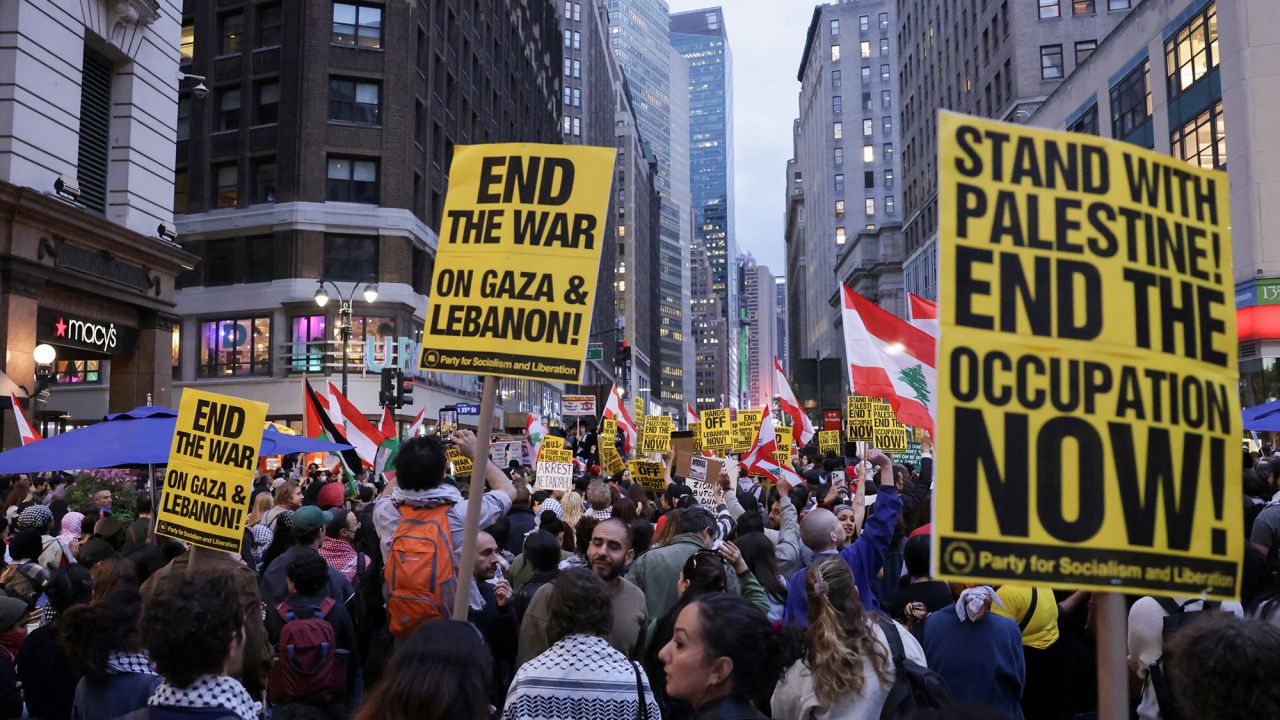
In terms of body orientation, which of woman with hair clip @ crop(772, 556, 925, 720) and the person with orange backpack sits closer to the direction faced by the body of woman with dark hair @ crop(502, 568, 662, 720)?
the person with orange backpack

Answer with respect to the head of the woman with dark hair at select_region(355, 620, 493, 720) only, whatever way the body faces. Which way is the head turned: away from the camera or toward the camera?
away from the camera

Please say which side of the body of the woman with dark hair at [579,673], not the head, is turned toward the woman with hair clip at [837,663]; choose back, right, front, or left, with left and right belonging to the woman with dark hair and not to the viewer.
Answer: right

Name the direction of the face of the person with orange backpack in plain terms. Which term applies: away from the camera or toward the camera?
away from the camera

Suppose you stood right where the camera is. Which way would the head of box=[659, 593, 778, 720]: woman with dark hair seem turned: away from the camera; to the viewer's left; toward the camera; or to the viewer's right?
to the viewer's left

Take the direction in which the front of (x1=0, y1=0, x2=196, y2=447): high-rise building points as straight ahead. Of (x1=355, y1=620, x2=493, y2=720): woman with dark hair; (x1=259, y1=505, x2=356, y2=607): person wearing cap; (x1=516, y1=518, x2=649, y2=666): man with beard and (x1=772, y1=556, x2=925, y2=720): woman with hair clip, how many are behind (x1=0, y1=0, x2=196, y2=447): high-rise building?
0

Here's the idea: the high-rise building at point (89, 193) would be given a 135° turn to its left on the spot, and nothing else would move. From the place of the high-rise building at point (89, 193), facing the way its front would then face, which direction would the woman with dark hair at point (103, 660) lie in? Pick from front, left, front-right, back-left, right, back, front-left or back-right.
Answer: back

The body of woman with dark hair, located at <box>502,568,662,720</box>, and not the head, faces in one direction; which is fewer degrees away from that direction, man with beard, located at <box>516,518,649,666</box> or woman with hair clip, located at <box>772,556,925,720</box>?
the man with beard

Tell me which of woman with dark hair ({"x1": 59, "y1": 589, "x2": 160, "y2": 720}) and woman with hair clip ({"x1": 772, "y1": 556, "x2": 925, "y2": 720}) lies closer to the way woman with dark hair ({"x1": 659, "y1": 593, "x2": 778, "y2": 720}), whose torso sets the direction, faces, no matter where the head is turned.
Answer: the woman with dark hair

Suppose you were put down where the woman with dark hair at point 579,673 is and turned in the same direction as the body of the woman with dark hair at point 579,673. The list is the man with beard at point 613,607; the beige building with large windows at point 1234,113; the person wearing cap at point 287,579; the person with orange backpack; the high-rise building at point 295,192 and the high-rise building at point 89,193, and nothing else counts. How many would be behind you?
0

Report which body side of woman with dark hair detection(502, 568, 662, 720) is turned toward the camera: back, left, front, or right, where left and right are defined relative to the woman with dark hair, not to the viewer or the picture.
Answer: back

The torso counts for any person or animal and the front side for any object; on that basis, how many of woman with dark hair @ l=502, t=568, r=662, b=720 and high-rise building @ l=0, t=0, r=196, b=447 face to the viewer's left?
0

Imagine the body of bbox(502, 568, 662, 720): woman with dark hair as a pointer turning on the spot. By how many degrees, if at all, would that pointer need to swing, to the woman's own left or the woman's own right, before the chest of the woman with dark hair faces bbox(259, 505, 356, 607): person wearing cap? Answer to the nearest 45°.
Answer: approximately 45° to the woman's own left

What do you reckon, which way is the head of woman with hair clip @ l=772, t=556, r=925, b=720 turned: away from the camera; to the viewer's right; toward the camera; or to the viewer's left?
away from the camera

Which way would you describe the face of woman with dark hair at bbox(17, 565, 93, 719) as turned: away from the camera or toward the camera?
away from the camera
